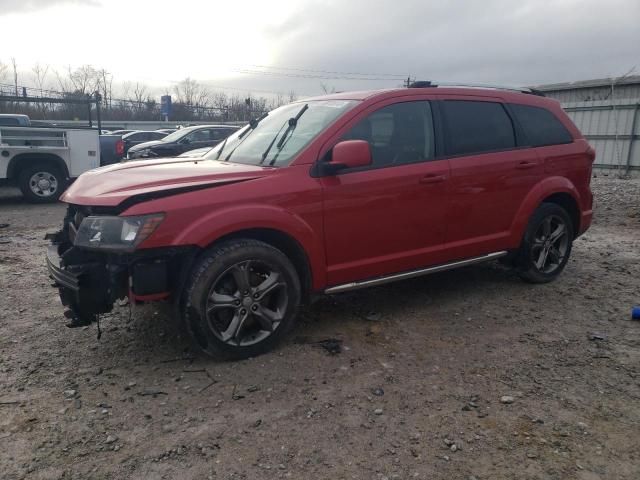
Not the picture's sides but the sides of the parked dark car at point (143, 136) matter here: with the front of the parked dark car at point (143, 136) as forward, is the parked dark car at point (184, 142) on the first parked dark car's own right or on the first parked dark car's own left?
on the first parked dark car's own left

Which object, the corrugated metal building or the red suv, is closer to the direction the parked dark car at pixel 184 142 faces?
the red suv

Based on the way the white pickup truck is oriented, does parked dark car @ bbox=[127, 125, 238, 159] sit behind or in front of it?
behind

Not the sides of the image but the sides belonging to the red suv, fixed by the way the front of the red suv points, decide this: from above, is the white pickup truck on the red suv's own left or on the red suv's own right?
on the red suv's own right

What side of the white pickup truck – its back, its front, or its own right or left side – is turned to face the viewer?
left

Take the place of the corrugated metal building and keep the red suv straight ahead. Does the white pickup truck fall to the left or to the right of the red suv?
right

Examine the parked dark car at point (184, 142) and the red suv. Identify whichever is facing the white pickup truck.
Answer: the parked dark car

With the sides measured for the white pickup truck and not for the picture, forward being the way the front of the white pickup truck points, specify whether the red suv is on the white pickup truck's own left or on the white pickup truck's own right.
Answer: on the white pickup truck's own left
